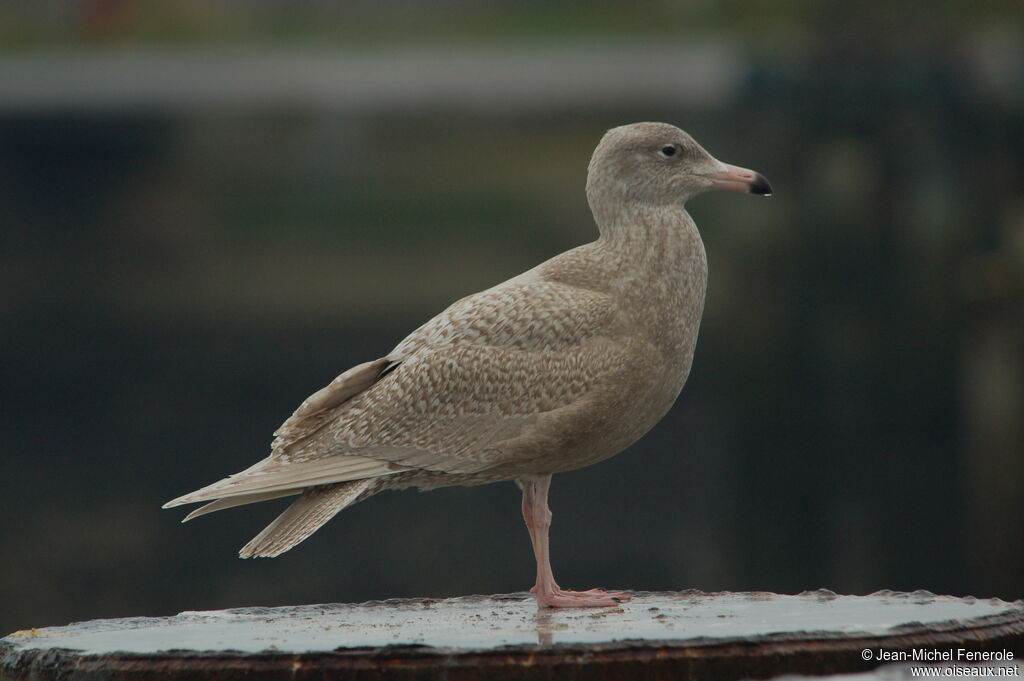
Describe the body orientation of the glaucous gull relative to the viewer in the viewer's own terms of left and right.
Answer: facing to the right of the viewer
